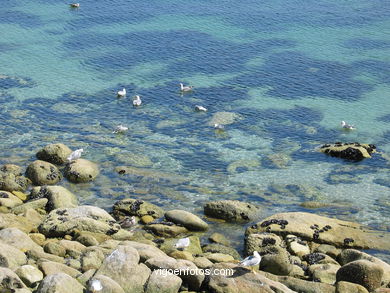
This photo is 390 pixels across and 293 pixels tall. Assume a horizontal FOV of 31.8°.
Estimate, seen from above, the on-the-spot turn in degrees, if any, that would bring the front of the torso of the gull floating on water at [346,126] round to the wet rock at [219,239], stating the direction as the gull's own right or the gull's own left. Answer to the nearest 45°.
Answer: approximately 90° to the gull's own left

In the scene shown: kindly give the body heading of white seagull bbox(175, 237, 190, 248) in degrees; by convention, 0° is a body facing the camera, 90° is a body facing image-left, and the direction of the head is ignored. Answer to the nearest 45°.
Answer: approximately 90°

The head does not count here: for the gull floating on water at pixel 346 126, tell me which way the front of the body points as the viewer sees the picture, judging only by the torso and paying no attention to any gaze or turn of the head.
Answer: to the viewer's left

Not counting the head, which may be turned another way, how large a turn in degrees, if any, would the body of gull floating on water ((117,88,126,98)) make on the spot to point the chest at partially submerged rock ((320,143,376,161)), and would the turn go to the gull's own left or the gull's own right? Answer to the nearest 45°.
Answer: approximately 45° to the gull's own right

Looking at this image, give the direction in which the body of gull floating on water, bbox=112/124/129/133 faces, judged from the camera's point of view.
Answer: to the viewer's right

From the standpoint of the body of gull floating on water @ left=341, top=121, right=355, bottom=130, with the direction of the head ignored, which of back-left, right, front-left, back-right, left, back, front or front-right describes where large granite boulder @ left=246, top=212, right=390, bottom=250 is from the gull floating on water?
left

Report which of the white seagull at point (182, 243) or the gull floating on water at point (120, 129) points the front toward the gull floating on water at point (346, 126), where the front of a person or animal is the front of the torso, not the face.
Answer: the gull floating on water at point (120, 129)
